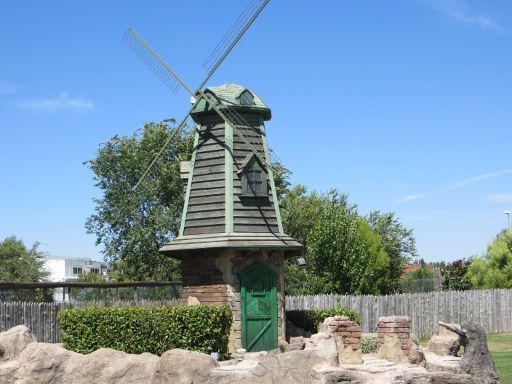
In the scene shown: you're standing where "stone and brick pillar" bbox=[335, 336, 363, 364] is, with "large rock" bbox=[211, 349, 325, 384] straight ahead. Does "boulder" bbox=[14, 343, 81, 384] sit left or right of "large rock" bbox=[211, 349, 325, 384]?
right

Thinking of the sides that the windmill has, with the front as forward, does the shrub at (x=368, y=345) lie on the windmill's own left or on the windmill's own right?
on the windmill's own left

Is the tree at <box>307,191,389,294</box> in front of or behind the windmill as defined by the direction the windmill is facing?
behind

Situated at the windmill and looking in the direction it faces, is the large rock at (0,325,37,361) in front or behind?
in front

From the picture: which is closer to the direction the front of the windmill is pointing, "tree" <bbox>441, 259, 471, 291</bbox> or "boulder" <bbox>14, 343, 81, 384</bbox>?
the boulder

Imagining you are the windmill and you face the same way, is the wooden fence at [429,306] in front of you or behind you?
behind

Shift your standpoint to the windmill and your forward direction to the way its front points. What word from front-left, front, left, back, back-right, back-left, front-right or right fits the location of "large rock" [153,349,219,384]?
front-left

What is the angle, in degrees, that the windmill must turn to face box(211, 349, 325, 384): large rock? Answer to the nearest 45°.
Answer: approximately 45° to its left

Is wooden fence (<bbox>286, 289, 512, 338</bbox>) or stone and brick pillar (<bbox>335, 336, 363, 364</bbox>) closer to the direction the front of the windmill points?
the stone and brick pillar

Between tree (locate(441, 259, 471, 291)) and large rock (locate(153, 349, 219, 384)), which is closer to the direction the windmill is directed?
the large rock

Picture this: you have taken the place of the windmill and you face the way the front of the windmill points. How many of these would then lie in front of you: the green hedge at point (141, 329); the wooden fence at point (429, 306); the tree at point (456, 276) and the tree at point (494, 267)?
1
